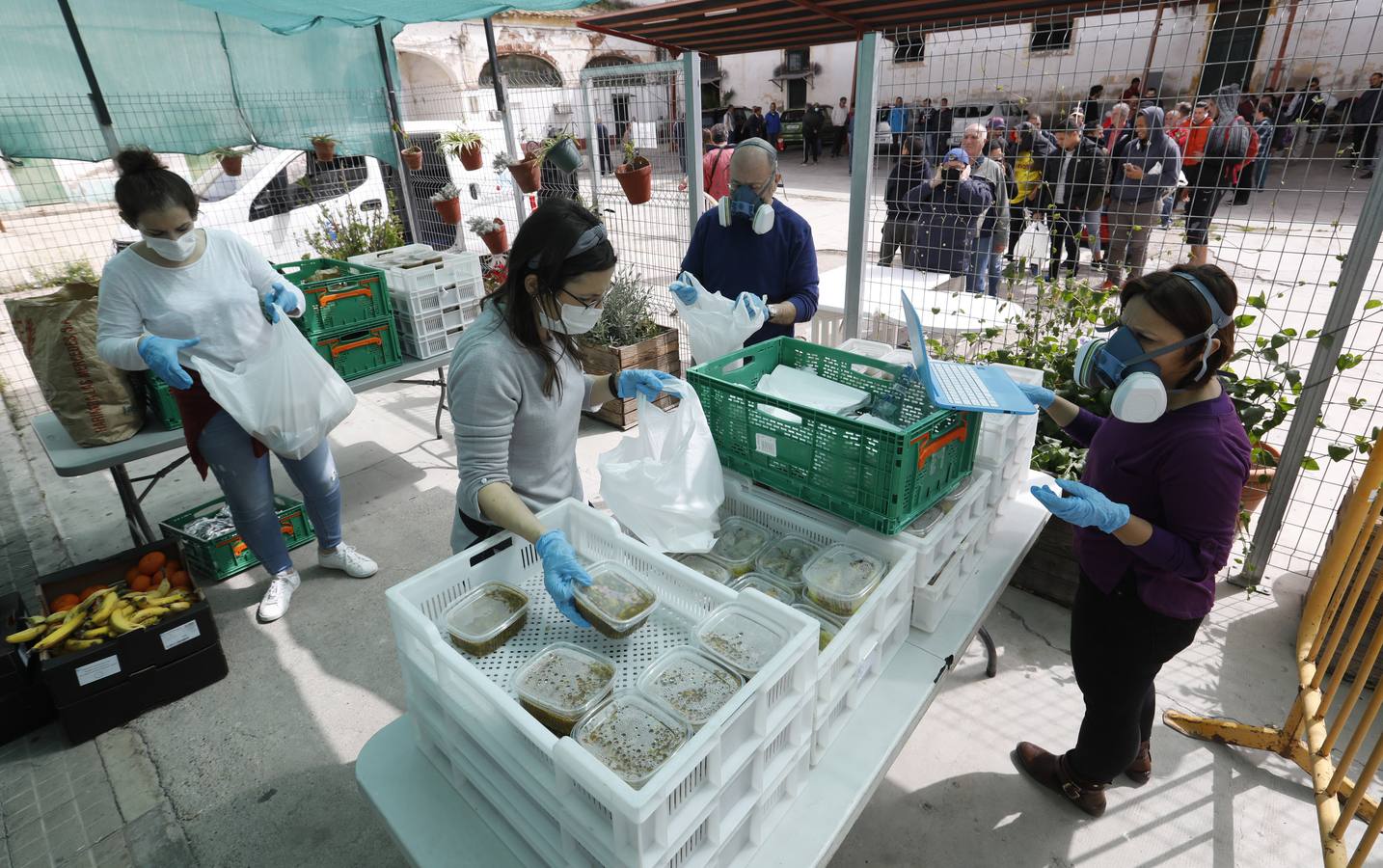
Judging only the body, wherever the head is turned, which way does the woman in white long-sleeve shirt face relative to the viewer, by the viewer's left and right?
facing the viewer and to the right of the viewer

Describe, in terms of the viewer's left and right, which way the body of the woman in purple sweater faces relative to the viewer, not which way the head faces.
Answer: facing to the left of the viewer

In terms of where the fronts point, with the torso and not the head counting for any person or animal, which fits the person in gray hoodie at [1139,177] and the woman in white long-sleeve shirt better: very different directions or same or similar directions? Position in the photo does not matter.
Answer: very different directions

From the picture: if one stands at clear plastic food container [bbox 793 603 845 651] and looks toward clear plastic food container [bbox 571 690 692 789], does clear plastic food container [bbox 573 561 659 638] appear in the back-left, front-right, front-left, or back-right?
front-right

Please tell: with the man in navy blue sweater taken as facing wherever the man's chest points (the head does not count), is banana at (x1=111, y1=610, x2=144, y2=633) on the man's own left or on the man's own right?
on the man's own right

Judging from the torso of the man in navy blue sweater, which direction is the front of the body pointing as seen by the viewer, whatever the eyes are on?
toward the camera

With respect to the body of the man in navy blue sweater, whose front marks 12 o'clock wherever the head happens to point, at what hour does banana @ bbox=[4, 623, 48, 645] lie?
The banana is roughly at 2 o'clock from the man in navy blue sweater.

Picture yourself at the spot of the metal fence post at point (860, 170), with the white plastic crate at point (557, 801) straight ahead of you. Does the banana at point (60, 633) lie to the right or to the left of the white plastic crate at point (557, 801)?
right

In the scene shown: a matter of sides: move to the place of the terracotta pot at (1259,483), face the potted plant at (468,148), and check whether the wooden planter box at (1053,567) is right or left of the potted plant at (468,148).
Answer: left

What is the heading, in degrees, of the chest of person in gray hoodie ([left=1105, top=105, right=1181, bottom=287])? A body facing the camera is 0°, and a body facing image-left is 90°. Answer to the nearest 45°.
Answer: approximately 45°

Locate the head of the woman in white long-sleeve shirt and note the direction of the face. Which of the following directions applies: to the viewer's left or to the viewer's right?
to the viewer's right

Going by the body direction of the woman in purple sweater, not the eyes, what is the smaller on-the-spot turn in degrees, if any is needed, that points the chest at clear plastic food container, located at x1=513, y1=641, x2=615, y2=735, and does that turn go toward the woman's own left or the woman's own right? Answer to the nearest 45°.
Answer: approximately 45° to the woman's own left

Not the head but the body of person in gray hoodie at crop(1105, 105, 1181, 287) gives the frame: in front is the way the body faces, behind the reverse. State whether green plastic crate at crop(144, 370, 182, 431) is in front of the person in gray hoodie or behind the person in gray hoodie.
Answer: in front

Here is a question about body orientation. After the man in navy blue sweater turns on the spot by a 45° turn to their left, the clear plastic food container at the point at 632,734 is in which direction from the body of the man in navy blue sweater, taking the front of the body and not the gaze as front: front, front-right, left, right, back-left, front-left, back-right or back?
front-right

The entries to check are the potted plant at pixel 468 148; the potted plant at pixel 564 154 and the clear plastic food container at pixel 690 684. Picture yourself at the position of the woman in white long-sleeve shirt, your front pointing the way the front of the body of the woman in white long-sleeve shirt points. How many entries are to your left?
2
